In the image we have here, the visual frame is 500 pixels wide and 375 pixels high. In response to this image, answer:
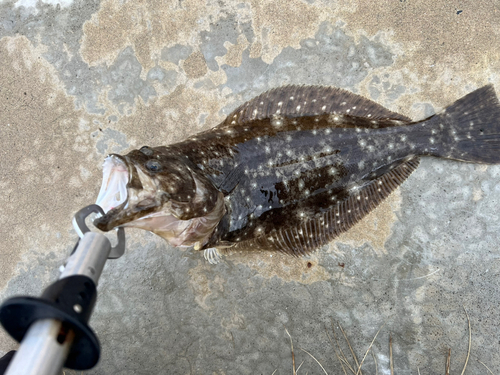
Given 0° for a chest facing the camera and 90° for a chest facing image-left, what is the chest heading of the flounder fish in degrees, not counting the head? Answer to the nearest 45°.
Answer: approximately 90°
